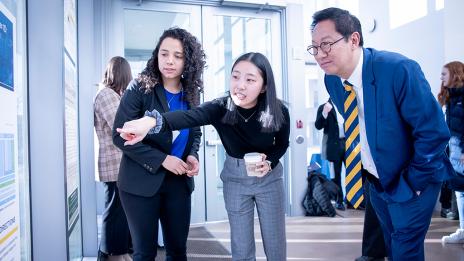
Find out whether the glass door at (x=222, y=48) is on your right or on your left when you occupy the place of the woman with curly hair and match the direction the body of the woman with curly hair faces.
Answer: on your left

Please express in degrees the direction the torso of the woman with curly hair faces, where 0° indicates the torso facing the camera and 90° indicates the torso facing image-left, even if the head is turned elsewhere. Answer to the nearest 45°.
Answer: approximately 315°

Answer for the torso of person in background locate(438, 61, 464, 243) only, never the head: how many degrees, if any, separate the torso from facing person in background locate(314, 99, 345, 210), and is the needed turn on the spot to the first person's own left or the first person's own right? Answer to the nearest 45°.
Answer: approximately 45° to the first person's own right

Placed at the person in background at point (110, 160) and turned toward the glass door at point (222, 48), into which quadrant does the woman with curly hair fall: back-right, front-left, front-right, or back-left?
back-right

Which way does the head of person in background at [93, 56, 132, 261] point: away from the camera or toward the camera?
away from the camera

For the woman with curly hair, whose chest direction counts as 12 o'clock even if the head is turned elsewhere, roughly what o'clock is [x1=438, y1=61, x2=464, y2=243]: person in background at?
The person in background is roughly at 10 o'clock from the woman with curly hair.

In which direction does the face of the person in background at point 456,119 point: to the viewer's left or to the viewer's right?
to the viewer's left

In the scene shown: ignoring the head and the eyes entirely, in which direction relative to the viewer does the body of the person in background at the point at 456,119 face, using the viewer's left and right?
facing to the left of the viewer

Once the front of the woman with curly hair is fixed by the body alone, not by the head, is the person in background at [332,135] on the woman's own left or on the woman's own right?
on the woman's own left
